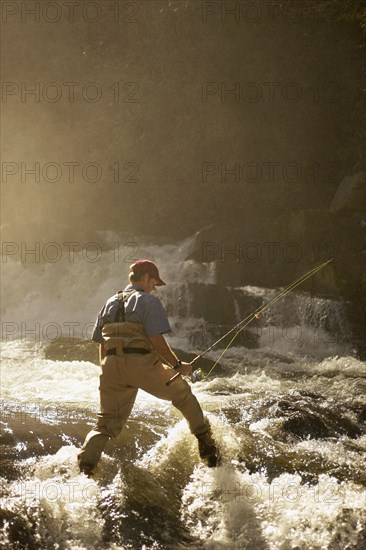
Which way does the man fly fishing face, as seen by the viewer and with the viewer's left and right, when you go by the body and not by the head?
facing away from the viewer and to the right of the viewer
